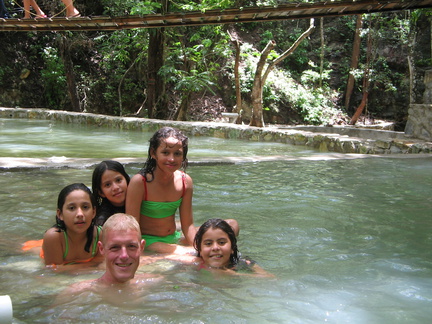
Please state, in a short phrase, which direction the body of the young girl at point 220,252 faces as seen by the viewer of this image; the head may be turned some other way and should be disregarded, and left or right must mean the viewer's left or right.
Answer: facing the viewer

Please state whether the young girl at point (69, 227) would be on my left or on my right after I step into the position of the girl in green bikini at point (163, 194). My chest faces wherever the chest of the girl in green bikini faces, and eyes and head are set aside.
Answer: on my right

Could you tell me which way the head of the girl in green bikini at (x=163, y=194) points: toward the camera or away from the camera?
toward the camera

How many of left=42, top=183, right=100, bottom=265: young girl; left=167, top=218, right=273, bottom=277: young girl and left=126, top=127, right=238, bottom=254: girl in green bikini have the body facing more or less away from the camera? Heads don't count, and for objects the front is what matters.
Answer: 0

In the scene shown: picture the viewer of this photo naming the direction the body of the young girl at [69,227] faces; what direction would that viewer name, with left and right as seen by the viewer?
facing the viewer and to the right of the viewer

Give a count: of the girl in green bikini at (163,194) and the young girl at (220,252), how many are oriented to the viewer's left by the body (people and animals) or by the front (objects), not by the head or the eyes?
0

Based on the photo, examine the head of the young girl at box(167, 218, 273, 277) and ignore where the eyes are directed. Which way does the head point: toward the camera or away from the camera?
toward the camera

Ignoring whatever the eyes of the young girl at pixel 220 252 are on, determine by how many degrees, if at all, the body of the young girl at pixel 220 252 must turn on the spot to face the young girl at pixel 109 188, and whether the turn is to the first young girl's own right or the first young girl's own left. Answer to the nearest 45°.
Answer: approximately 135° to the first young girl's own right

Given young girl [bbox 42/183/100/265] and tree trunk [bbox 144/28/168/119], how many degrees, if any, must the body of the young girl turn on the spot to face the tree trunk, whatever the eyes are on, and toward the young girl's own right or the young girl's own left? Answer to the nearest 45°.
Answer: approximately 135° to the young girl's own left

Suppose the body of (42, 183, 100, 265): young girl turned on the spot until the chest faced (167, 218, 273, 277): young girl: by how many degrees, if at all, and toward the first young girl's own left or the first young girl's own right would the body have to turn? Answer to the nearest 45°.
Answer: approximately 45° to the first young girl's own left

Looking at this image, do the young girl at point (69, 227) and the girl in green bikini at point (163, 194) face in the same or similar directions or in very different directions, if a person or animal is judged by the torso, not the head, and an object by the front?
same or similar directions

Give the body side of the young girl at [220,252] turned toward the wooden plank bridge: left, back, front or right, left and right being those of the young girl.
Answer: back

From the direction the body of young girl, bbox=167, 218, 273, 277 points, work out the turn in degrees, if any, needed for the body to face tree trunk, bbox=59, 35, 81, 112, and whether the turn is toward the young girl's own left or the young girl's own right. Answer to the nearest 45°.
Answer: approximately 135° to the young girl's own right

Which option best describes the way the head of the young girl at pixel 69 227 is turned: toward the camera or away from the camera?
toward the camera

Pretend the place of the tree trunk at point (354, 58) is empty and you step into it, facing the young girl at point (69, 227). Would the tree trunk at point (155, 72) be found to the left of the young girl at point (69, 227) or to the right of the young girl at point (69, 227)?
right

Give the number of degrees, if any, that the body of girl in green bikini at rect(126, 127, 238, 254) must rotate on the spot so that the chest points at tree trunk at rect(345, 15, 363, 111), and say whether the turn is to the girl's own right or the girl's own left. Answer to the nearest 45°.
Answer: approximately 90° to the girl's own left
